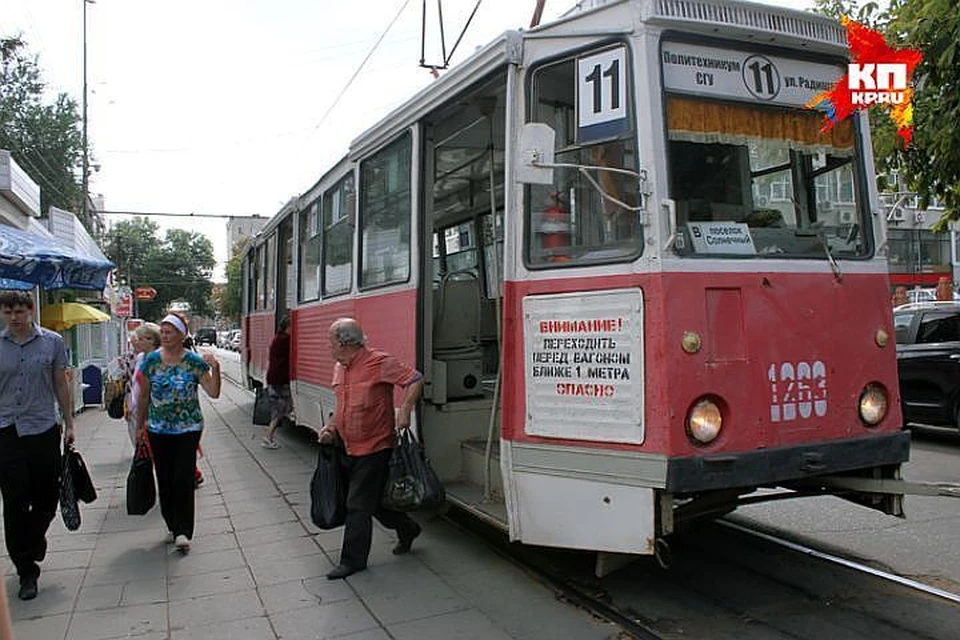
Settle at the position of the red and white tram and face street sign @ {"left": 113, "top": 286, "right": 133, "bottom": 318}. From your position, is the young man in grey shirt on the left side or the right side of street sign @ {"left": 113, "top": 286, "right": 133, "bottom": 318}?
left

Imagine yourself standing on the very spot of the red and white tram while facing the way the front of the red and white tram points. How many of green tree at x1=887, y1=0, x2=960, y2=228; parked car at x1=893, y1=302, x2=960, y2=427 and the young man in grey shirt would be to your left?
2

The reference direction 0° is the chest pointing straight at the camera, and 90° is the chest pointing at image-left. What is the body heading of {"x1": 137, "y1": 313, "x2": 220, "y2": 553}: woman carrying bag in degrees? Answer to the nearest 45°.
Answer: approximately 0°

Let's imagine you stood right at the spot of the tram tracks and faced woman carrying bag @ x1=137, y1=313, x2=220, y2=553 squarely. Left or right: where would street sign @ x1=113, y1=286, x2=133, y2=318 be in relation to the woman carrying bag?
right

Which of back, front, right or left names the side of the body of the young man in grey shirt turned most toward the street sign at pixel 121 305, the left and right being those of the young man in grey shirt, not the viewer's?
back

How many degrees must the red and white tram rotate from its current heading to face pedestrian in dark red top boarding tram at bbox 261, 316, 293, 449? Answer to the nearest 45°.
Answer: approximately 180°

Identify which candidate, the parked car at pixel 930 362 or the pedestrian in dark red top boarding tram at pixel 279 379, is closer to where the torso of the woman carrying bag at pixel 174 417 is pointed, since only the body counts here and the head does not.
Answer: the parked car

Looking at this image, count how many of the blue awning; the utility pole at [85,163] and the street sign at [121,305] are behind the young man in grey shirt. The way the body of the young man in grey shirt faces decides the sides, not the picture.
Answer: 3
